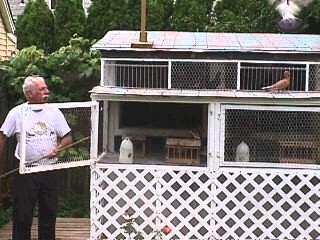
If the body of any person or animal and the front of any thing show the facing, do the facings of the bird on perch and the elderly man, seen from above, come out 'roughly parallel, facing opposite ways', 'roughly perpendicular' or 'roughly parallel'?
roughly perpendicular

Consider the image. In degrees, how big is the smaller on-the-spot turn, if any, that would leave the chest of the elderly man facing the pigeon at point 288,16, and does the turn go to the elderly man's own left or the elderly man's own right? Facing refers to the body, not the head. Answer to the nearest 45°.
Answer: approximately 135° to the elderly man's own left

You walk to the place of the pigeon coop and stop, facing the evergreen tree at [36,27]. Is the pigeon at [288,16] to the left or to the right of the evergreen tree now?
right

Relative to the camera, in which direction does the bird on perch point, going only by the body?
to the viewer's right

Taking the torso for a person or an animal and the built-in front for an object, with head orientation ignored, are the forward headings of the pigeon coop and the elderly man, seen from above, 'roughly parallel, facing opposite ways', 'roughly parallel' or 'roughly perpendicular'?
roughly parallel

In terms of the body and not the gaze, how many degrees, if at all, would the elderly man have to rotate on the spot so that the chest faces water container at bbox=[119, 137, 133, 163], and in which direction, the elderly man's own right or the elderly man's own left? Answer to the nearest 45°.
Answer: approximately 90° to the elderly man's own left

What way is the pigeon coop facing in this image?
toward the camera

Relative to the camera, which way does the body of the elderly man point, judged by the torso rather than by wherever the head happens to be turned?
toward the camera
